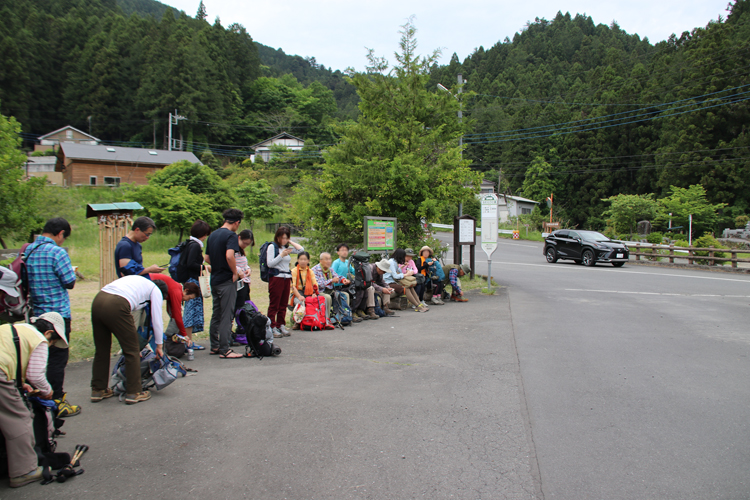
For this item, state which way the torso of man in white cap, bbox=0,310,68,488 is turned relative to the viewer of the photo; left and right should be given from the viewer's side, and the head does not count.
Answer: facing to the right of the viewer

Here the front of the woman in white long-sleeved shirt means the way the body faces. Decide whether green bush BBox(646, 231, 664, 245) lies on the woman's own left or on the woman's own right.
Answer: on the woman's own left

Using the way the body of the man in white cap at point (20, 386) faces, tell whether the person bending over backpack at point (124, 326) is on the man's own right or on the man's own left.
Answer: on the man's own left

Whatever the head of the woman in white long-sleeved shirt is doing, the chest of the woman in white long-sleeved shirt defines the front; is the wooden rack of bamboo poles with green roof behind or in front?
behind

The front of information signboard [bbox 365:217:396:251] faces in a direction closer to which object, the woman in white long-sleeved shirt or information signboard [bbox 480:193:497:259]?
the woman in white long-sleeved shirt

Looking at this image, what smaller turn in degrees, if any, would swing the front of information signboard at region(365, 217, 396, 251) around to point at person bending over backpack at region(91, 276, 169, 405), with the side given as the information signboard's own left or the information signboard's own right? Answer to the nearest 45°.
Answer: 0° — it already faces them

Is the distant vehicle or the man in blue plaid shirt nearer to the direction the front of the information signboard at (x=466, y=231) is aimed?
the man in blue plaid shirt

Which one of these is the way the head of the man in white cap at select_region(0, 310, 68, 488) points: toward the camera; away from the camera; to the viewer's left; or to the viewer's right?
to the viewer's right
